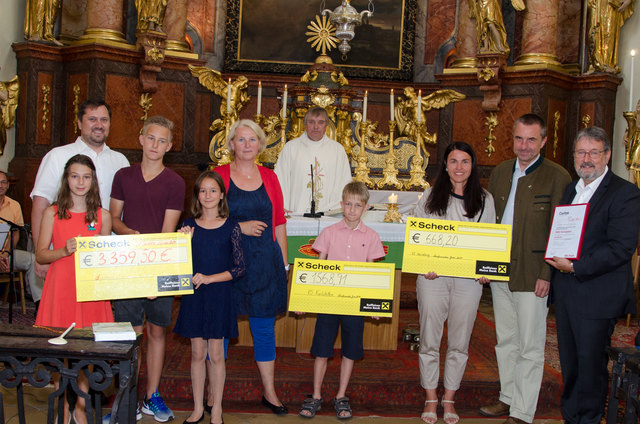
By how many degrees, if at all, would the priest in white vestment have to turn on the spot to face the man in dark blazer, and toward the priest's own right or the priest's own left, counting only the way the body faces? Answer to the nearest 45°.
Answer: approximately 45° to the priest's own left

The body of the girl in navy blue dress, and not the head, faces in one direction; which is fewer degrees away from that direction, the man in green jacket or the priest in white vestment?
the man in green jacket

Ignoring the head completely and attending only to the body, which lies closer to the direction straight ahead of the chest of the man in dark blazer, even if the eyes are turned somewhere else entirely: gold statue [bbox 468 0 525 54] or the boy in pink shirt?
the boy in pink shirt

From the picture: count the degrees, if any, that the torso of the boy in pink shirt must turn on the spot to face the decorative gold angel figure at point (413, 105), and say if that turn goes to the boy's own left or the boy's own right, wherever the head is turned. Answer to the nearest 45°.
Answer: approximately 180°

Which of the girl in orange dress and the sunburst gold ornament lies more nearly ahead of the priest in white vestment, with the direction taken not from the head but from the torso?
the girl in orange dress

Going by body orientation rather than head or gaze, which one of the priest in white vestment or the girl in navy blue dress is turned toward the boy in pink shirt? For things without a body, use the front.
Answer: the priest in white vestment

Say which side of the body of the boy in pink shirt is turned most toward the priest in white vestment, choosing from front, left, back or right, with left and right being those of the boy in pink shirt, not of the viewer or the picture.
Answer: back

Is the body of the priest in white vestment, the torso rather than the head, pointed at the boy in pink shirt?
yes

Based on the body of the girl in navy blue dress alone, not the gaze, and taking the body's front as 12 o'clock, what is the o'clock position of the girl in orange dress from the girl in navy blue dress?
The girl in orange dress is roughly at 3 o'clock from the girl in navy blue dress.

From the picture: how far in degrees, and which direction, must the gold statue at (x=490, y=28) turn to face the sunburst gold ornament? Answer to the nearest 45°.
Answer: approximately 90° to its right
